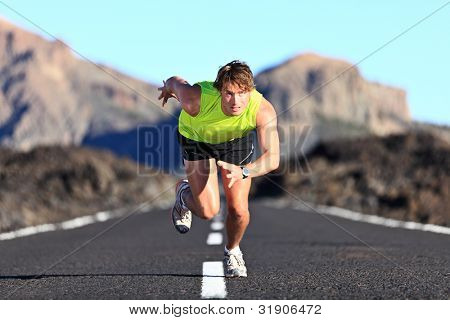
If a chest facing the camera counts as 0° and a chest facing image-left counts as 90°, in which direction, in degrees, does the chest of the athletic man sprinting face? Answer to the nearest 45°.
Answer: approximately 0°
